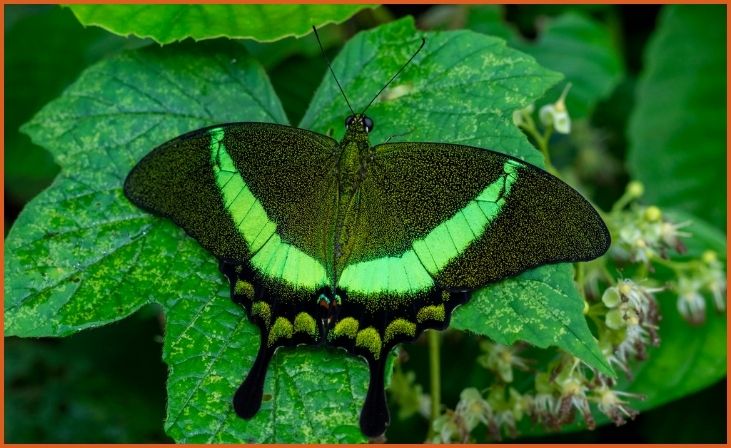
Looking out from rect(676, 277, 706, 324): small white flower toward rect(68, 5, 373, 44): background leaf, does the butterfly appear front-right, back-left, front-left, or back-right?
front-left

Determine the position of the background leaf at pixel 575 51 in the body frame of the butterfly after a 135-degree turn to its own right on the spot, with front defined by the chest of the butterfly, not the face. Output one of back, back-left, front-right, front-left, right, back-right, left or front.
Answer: left

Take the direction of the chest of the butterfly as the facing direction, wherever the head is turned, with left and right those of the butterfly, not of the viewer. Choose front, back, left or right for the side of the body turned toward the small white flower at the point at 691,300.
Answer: right

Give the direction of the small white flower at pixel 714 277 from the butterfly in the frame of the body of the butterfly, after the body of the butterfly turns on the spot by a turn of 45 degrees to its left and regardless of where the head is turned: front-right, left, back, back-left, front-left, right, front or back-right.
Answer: back-right

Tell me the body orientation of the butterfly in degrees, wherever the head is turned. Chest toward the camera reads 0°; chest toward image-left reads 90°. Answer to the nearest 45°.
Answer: approximately 180°
